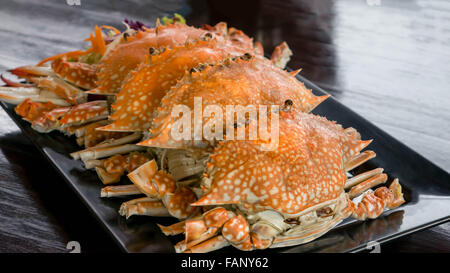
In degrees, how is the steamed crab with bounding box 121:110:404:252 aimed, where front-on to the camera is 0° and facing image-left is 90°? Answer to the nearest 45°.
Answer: approximately 135°
